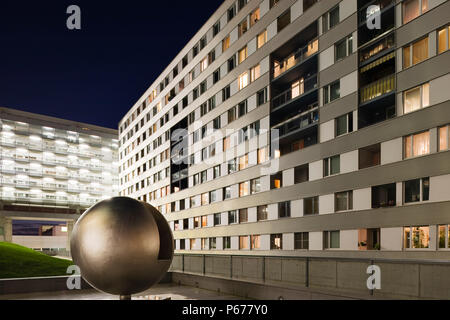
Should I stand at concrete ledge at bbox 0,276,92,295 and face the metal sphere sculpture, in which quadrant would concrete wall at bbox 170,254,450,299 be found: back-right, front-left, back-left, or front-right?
front-left

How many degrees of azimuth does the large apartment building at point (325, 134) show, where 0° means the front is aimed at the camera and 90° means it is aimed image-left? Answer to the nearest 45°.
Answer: approximately 45°

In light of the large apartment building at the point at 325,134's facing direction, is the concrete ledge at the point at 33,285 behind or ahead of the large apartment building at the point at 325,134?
ahead

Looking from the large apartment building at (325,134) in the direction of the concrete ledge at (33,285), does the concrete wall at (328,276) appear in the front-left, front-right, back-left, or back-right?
front-left
